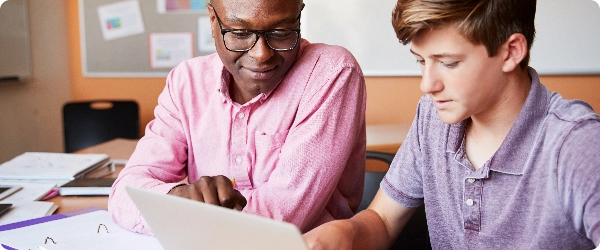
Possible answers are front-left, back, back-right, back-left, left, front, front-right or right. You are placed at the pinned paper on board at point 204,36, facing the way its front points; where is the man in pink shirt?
front

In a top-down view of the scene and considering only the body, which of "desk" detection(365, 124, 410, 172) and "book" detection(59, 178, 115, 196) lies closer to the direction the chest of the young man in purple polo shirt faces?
the book

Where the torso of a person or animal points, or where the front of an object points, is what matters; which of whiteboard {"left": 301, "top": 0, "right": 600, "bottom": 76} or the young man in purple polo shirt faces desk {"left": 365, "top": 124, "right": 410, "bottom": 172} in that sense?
the whiteboard

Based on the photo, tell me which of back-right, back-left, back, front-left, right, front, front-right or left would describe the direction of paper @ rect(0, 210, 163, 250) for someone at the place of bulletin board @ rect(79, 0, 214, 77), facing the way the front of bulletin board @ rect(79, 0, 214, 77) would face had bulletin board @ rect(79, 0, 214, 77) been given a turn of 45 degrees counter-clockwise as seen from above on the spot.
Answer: front-right

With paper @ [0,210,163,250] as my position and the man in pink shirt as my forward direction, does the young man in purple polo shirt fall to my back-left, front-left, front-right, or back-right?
front-right

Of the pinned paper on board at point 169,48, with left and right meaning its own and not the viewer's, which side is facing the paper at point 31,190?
front

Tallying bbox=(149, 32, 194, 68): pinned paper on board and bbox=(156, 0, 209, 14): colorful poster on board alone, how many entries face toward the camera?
2

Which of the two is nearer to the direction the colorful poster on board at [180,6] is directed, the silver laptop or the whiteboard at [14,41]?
the silver laptop

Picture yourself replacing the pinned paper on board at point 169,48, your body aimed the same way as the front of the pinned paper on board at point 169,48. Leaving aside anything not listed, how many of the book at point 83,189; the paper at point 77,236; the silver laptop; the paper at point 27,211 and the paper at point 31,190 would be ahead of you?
5

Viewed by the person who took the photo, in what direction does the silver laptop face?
facing away from the viewer and to the right of the viewer

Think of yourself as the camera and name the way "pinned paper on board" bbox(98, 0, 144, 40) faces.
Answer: facing the viewer

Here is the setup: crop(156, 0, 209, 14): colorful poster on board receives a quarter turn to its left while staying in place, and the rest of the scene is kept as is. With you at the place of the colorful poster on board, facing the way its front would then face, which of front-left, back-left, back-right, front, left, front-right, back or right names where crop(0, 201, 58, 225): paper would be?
right

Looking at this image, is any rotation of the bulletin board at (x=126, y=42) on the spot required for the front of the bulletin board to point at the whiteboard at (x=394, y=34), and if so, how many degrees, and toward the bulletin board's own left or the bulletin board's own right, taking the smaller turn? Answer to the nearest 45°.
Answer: approximately 45° to the bulletin board's own left

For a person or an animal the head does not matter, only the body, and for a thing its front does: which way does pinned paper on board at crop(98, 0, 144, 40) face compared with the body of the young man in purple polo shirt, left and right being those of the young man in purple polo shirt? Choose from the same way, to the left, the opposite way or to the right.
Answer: to the left

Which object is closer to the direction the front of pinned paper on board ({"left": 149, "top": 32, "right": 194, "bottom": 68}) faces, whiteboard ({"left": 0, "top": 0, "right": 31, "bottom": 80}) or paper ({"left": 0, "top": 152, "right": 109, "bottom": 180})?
the paper

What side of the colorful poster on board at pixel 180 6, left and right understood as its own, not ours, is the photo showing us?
front
